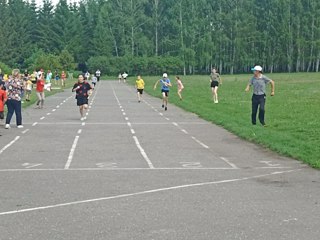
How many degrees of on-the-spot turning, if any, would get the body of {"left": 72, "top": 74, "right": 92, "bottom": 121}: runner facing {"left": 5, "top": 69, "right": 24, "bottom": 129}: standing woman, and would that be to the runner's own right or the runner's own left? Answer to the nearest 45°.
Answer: approximately 45° to the runner's own right

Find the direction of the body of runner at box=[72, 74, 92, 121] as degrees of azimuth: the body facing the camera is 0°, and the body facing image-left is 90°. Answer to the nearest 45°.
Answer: approximately 0°
